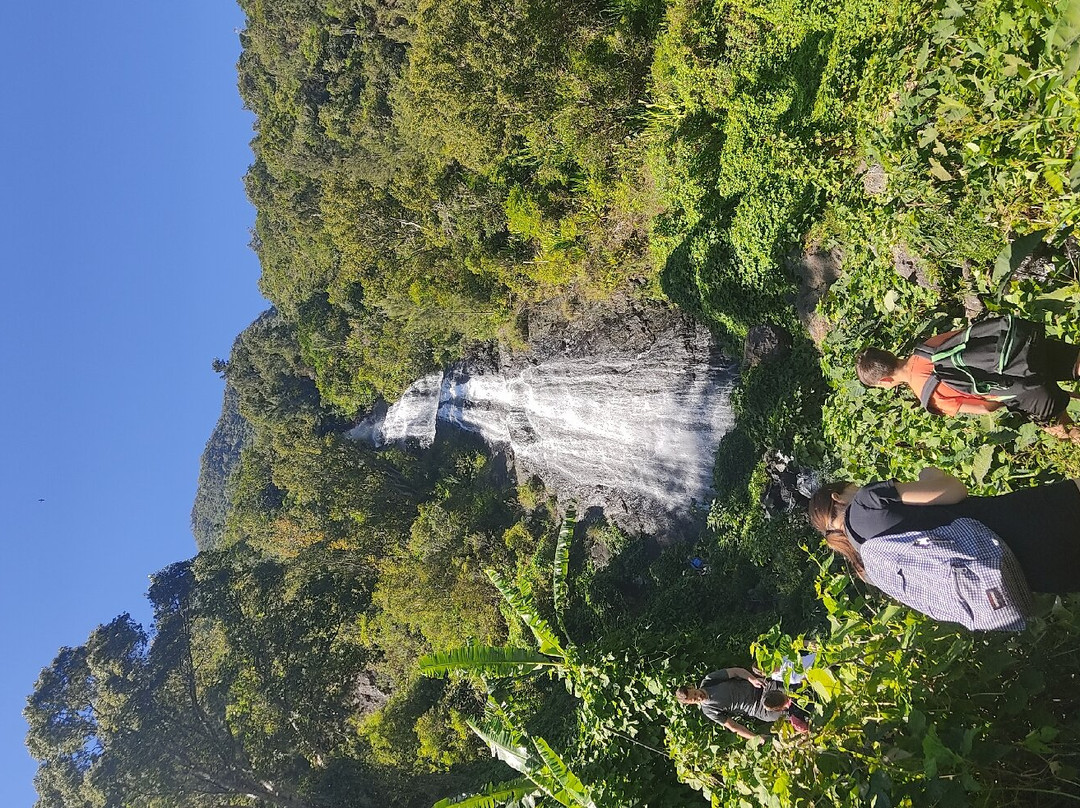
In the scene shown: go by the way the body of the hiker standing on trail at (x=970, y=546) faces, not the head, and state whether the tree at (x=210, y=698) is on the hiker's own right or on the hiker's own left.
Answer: on the hiker's own left

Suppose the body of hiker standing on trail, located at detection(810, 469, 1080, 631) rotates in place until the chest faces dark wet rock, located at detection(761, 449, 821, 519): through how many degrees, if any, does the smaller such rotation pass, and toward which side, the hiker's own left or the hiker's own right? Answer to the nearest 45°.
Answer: approximately 45° to the hiker's own left

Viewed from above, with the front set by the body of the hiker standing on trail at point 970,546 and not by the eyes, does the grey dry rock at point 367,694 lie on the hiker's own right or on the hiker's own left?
on the hiker's own left

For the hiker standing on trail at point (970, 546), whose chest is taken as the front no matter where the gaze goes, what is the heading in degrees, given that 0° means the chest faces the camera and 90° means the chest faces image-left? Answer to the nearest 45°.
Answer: approximately 225°
